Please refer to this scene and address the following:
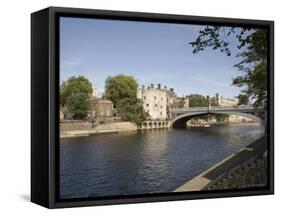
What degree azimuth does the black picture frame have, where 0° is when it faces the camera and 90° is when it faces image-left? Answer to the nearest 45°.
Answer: approximately 315°
